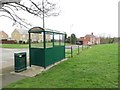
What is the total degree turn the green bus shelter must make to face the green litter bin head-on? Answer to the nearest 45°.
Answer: approximately 90° to its left

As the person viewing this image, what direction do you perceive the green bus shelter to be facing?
facing away from the viewer and to the left of the viewer
